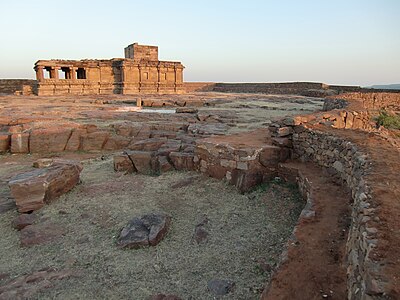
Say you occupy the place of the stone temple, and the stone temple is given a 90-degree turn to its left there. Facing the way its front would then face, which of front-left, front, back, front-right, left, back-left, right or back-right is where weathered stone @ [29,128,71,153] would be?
front

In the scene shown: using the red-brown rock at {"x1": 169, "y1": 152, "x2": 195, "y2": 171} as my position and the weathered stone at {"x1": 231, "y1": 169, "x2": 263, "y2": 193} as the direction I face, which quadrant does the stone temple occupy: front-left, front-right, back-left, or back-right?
back-left

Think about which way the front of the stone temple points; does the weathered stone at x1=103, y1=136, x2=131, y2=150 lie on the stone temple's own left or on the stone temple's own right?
on the stone temple's own left

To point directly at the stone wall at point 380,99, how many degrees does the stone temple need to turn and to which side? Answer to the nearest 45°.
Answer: approximately 135° to its left

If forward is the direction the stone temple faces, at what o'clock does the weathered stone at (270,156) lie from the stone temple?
The weathered stone is roughly at 9 o'clock from the stone temple.

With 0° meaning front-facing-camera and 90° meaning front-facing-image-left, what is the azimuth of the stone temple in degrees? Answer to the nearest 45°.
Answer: approximately 90°

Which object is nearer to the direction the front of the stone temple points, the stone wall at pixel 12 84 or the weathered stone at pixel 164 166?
the stone wall

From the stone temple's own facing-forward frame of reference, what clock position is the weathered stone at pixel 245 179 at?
The weathered stone is roughly at 9 o'clock from the stone temple.
